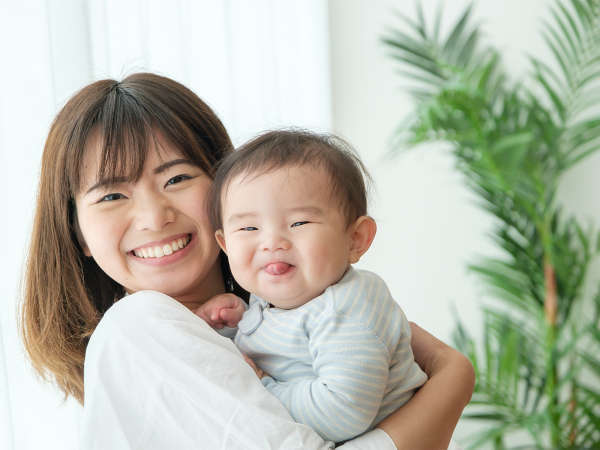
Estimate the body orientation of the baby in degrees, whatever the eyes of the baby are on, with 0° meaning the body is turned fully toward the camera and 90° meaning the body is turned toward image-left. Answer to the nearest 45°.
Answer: approximately 45°

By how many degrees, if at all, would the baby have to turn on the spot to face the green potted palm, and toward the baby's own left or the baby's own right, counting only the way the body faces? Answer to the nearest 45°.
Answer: approximately 180°
